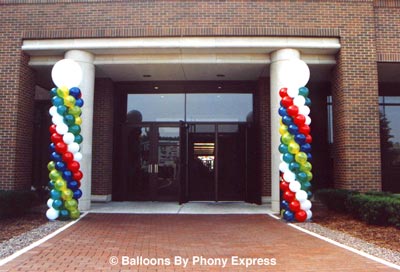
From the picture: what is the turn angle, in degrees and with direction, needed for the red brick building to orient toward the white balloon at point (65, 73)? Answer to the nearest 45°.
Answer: approximately 45° to its right

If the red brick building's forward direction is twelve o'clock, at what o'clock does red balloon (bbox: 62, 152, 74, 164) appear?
The red balloon is roughly at 2 o'clock from the red brick building.

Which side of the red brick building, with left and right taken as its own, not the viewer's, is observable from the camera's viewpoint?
front
